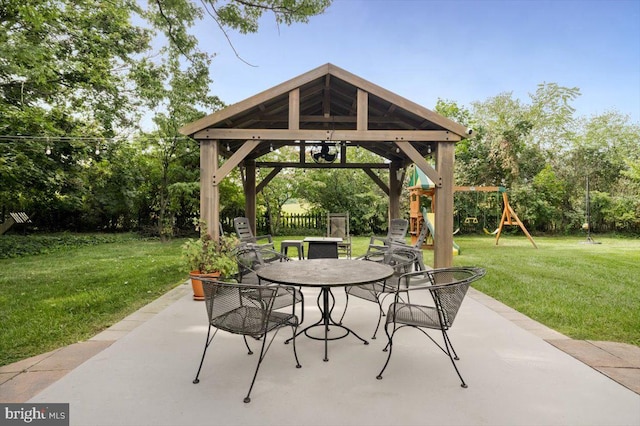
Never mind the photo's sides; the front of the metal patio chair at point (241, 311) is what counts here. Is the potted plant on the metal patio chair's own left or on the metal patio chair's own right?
on the metal patio chair's own left

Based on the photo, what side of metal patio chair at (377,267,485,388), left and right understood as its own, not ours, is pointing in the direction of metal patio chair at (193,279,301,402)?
front

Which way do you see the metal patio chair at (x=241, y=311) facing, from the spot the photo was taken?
facing away from the viewer and to the right of the viewer

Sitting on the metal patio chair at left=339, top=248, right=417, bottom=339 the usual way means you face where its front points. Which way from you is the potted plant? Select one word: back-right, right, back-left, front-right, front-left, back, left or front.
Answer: front-right

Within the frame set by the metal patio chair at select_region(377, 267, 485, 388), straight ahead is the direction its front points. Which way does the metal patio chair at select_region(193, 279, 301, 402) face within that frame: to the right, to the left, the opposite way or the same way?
to the right

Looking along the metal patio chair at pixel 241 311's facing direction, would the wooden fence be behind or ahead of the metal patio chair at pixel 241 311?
ahead

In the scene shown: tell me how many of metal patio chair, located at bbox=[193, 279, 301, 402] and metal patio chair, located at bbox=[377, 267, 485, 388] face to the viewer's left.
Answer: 1

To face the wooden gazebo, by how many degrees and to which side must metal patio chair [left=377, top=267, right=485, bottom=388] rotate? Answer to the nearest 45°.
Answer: approximately 45° to its right

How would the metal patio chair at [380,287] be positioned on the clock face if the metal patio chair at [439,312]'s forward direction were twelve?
the metal patio chair at [380,287] is roughly at 2 o'clock from the metal patio chair at [439,312].

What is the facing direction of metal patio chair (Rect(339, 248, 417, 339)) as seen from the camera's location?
facing the viewer and to the left of the viewer

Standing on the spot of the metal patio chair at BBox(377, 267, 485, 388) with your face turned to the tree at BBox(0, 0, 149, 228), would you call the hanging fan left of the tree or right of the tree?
right

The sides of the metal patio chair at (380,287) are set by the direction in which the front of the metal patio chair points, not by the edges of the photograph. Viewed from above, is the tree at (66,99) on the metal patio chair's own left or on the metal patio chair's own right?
on the metal patio chair's own right

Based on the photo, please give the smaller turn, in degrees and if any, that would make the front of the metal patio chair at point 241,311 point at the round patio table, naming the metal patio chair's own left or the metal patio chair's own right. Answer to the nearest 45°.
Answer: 0° — it already faces it

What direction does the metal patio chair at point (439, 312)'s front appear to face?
to the viewer's left

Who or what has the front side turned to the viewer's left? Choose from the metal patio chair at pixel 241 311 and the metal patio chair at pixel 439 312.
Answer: the metal patio chair at pixel 439 312

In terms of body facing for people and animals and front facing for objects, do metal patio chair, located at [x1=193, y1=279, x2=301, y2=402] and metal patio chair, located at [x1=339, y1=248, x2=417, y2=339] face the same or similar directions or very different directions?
very different directions

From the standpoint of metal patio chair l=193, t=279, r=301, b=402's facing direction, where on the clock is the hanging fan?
The hanging fan is roughly at 11 o'clock from the metal patio chair.

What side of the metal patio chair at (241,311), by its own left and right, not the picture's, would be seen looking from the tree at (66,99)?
left
